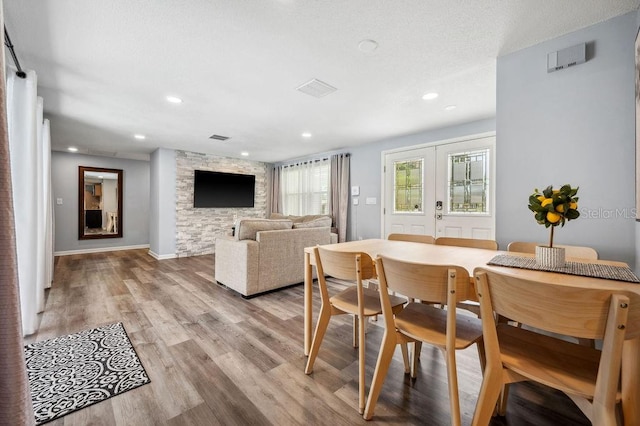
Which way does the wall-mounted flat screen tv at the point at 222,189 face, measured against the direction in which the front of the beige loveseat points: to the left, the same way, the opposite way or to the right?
the opposite way

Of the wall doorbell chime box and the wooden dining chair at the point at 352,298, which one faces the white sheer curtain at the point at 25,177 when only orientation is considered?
the wall doorbell chime box

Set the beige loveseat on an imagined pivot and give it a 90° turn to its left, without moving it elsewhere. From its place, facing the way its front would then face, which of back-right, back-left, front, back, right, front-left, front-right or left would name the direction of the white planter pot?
left

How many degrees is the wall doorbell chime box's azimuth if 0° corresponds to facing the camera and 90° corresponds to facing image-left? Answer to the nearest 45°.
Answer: approximately 45°

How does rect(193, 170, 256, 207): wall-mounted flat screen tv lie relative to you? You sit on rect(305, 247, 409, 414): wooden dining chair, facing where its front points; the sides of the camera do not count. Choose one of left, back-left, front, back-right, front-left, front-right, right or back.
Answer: left

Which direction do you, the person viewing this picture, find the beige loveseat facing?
facing away from the viewer and to the left of the viewer

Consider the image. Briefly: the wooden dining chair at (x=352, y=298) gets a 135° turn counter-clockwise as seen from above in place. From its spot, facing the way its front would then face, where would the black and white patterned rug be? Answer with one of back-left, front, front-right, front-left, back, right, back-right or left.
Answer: front

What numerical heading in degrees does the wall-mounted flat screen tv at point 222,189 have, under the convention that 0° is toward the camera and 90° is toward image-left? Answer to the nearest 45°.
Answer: approximately 315°
